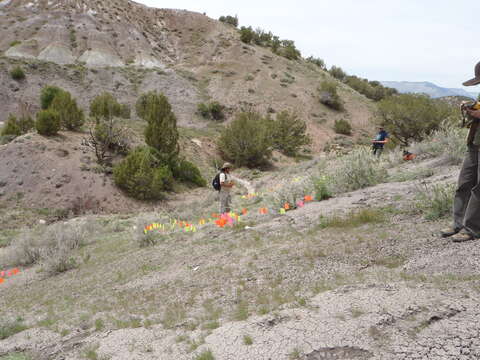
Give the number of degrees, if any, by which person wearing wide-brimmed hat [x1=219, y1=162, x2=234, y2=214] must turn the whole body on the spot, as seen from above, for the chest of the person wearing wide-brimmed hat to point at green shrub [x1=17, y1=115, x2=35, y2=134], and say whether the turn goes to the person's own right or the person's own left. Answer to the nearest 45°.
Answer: approximately 135° to the person's own left

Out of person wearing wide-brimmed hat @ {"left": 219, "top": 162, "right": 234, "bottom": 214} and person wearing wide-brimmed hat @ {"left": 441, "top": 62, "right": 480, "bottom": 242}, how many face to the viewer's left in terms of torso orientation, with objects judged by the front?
1

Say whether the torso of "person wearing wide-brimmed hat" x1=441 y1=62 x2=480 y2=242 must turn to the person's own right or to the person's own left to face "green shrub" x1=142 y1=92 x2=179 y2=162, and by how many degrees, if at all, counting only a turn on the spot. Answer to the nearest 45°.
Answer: approximately 45° to the person's own right

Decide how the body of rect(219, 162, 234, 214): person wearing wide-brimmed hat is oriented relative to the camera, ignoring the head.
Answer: to the viewer's right

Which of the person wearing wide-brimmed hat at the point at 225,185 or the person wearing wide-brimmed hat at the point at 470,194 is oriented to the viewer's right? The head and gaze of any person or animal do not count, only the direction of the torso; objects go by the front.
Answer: the person wearing wide-brimmed hat at the point at 225,185

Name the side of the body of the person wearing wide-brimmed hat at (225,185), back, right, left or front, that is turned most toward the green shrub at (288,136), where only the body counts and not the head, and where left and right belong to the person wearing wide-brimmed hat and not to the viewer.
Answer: left

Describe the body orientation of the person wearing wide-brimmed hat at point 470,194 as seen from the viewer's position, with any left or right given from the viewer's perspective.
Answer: facing to the left of the viewer

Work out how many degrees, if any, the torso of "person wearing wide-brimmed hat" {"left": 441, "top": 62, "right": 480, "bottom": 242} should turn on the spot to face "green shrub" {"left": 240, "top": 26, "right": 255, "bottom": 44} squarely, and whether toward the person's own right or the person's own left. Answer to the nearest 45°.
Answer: approximately 45° to the person's own right
